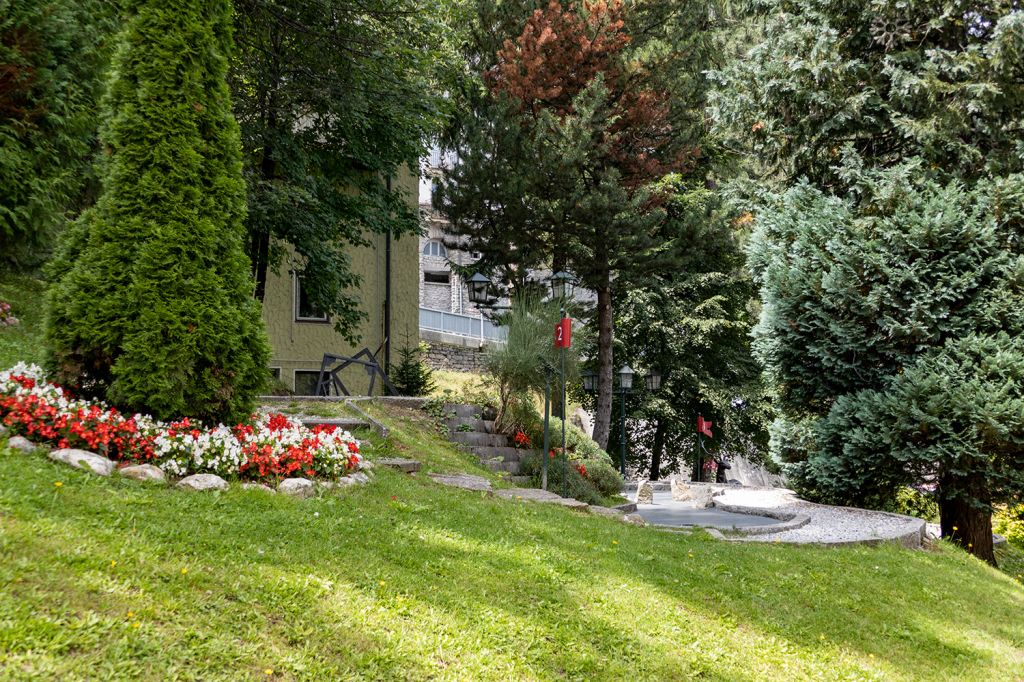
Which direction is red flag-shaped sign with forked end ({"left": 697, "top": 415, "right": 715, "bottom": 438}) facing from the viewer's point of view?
toward the camera

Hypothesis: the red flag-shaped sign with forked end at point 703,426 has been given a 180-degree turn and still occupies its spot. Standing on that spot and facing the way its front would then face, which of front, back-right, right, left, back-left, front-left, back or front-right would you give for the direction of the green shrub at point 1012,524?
back-right

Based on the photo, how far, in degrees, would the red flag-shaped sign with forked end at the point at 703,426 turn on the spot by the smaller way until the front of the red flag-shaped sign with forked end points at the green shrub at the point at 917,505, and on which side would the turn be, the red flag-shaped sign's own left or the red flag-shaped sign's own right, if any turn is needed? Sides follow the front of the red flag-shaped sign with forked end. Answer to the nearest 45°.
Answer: approximately 45° to the red flag-shaped sign's own left

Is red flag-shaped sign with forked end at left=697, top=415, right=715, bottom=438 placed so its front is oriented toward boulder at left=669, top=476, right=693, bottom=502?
yes

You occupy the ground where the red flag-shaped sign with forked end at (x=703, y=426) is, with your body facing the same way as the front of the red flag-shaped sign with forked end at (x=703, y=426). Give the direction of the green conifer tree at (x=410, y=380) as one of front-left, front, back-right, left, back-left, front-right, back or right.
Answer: front-right

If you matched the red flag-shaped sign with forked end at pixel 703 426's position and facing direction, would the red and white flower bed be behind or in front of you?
in front

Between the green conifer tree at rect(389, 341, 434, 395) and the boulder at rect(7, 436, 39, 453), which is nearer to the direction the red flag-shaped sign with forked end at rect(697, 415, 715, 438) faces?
the boulder

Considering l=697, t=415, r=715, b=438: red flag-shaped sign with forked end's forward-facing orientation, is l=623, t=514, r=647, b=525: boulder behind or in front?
in front
